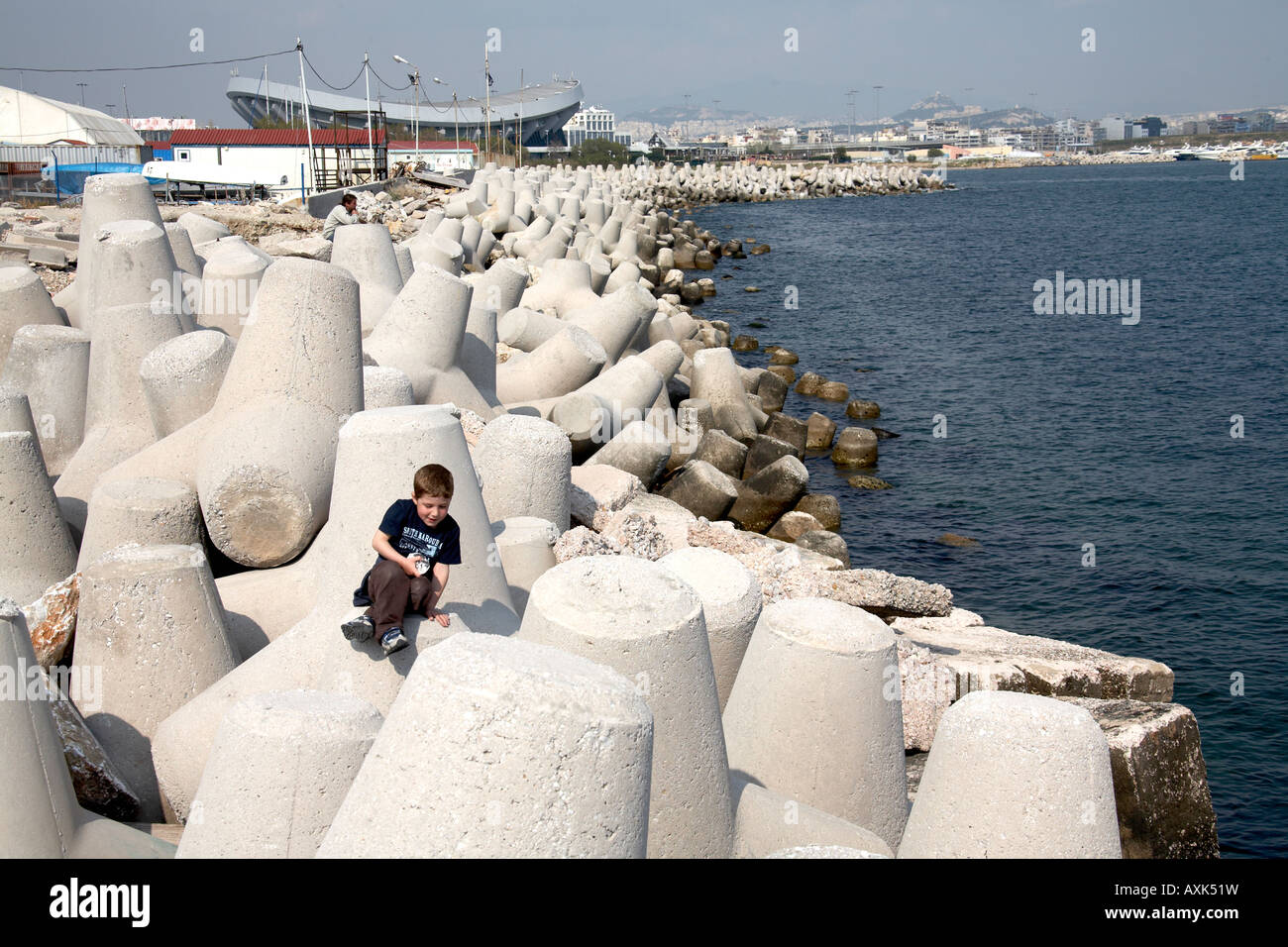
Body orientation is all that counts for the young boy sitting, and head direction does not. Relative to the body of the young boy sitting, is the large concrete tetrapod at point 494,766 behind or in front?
in front

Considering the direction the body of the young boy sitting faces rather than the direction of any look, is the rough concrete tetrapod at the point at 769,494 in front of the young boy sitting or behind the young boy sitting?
behind

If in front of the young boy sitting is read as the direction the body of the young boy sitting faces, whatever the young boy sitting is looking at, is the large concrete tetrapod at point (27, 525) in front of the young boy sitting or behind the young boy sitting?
behind

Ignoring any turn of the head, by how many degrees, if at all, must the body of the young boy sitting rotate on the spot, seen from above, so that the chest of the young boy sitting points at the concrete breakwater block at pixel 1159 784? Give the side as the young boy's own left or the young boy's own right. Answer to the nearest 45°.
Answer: approximately 90° to the young boy's own left

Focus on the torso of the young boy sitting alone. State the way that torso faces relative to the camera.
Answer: toward the camera

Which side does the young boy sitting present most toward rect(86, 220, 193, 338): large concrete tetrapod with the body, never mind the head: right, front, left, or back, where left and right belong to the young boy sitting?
back

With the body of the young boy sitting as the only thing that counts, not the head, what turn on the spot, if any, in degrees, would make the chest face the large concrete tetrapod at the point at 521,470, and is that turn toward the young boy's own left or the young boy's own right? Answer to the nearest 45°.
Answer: approximately 180°

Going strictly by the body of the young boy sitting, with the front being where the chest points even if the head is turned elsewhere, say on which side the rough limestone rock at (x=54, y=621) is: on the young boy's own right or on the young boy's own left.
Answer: on the young boy's own right

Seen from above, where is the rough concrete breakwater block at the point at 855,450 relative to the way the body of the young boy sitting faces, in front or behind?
behind

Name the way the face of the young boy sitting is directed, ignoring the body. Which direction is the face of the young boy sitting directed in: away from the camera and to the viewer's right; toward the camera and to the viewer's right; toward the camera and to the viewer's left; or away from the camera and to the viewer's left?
toward the camera and to the viewer's right

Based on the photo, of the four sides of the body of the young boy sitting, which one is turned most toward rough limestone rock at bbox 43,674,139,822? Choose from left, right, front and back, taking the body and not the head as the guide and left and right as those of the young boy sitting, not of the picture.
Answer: right
